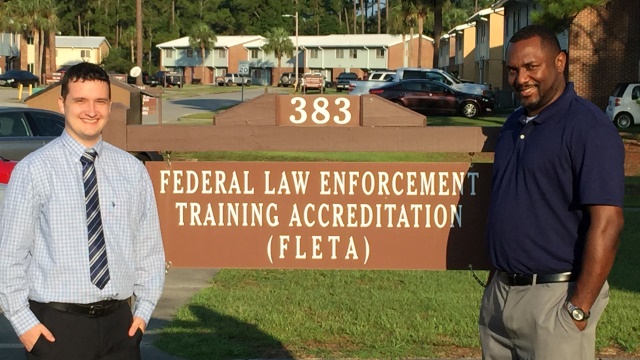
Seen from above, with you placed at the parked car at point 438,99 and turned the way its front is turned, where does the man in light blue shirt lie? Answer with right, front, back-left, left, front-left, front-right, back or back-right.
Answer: right

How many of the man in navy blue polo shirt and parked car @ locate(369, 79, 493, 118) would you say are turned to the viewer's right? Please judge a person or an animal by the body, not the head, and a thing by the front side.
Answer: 1

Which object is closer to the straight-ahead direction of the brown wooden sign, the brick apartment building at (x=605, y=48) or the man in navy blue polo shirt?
the man in navy blue polo shirt

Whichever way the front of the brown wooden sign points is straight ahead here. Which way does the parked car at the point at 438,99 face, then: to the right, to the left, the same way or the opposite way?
to the left

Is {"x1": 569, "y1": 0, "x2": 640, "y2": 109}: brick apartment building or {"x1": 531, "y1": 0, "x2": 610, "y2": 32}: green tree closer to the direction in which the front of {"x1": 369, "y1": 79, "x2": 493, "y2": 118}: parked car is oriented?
the brick apartment building

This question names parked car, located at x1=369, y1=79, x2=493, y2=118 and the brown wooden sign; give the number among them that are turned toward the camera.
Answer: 1

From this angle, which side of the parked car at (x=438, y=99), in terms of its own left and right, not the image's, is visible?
right

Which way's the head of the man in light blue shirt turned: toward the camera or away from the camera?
toward the camera

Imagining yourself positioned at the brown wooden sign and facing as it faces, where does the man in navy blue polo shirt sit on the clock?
The man in navy blue polo shirt is roughly at 11 o'clock from the brown wooden sign.

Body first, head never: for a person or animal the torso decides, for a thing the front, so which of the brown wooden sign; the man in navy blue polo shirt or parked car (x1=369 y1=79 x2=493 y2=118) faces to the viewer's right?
the parked car

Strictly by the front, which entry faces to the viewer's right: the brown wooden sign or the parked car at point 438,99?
the parked car

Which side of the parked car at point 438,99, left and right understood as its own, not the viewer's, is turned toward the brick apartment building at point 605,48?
front

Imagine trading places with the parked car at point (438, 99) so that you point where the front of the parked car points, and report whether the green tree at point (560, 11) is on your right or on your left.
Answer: on your right

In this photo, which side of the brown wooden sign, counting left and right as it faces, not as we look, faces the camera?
front
